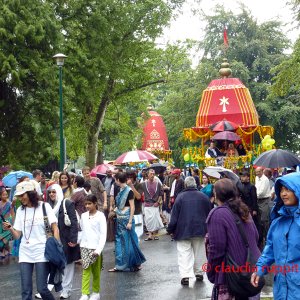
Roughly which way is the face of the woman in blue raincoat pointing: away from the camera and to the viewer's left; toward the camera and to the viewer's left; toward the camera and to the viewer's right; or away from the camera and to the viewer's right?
toward the camera and to the viewer's left

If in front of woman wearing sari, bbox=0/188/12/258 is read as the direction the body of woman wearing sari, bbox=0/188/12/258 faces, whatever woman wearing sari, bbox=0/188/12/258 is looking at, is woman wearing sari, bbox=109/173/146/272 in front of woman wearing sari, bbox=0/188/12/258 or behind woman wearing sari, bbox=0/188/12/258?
in front

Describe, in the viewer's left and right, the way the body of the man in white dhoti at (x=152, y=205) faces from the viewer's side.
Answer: facing the viewer

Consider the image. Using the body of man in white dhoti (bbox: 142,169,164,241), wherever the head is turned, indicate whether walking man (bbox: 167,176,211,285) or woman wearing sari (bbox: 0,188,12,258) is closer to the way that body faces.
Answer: the walking man

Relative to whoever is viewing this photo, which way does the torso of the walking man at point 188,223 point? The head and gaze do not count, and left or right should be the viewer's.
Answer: facing away from the viewer

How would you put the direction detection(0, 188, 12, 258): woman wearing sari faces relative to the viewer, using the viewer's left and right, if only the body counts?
facing the viewer and to the right of the viewer

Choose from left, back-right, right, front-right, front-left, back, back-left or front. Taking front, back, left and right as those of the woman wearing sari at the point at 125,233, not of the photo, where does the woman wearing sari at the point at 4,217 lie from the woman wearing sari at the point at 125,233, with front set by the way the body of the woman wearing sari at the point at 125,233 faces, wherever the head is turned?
front-right

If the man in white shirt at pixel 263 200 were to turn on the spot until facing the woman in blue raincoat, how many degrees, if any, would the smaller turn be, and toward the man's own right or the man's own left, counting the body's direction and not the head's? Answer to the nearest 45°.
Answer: approximately 45° to the man's own left

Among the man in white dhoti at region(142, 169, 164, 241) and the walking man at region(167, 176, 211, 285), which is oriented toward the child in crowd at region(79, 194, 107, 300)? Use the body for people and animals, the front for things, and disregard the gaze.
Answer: the man in white dhoti

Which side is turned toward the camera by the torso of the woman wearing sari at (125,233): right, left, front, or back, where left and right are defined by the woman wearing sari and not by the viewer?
left

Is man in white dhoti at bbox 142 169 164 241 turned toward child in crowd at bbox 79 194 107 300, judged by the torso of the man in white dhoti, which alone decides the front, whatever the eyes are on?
yes

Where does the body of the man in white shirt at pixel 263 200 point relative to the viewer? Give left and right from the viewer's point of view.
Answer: facing the viewer and to the left of the viewer

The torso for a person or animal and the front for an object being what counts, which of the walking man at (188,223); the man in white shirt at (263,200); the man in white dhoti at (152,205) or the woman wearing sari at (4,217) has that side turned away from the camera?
the walking man

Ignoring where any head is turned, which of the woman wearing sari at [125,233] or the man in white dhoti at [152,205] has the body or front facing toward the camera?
the man in white dhoti

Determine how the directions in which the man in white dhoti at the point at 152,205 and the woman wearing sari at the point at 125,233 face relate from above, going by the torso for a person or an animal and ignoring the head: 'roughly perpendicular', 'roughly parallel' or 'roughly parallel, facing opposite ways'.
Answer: roughly perpendicular

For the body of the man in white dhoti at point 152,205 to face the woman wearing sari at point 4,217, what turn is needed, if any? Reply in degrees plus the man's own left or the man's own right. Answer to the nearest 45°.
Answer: approximately 45° to the man's own right

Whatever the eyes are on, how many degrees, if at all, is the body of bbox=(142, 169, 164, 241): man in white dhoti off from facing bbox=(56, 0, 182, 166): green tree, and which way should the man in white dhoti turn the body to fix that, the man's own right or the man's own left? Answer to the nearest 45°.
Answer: approximately 180°
